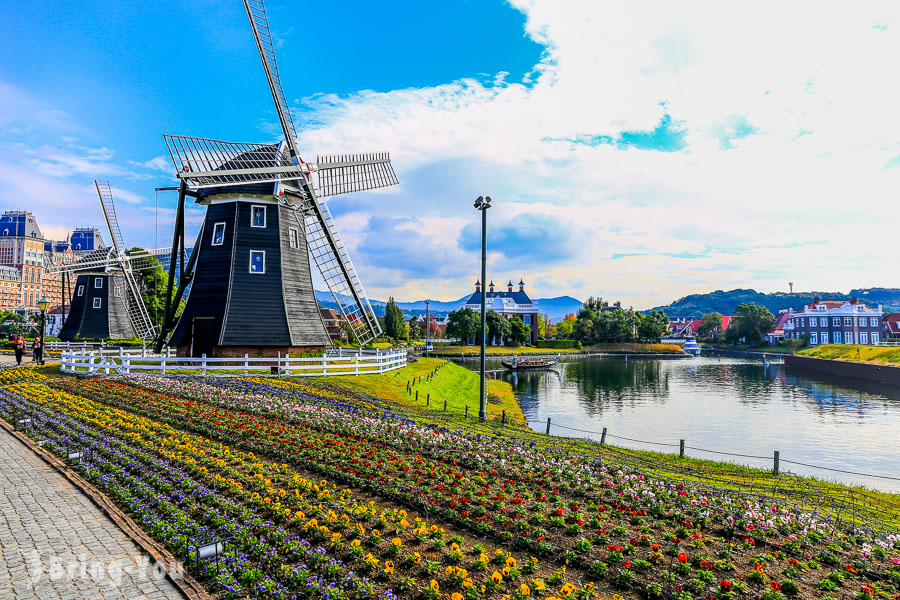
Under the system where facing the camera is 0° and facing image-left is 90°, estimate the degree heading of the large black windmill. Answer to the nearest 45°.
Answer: approximately 315°
